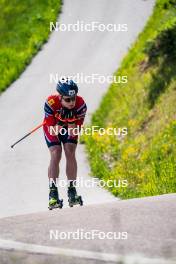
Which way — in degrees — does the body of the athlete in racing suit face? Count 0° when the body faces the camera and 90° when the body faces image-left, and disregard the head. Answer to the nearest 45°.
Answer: approximately 0°
